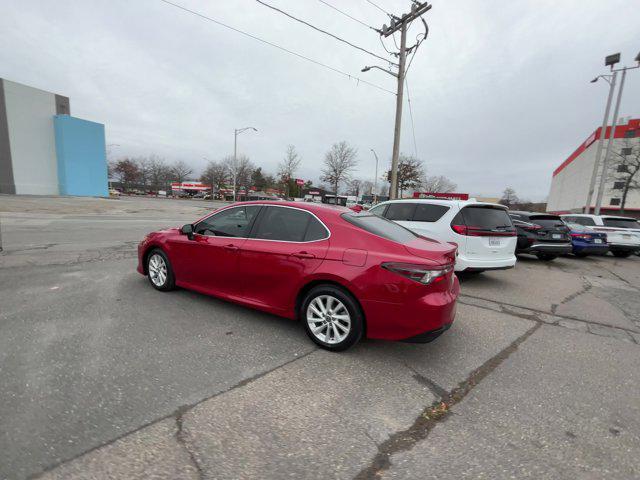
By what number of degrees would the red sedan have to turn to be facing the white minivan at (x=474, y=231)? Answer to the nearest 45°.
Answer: approximately 90° to its right

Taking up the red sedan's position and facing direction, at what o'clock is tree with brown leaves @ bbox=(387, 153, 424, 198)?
The tree with brown leaves is roughly at 2 o'clock from the red sedan.

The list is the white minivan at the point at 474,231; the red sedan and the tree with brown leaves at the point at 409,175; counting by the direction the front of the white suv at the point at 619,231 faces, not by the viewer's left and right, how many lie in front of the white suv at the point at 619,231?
1

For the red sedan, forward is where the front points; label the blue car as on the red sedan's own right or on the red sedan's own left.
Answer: on the red sedan's own right

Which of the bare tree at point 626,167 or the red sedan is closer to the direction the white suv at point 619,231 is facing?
the bare tree

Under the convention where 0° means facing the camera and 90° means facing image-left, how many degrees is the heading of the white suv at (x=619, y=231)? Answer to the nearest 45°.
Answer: approximately 135°

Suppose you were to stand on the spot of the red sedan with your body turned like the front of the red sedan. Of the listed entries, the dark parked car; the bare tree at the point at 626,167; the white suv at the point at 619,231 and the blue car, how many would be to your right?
4

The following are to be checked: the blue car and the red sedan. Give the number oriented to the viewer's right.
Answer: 0

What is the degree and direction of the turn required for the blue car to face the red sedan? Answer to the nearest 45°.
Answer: approximately 135° to its left
